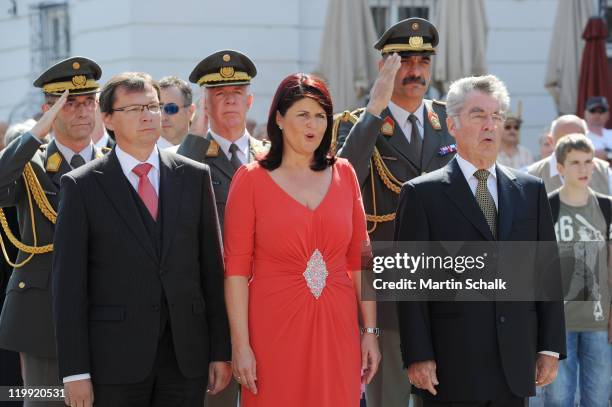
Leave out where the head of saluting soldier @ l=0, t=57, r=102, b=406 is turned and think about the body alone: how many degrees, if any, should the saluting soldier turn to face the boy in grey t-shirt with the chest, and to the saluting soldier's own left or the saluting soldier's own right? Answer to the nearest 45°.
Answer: approximately 45° to the saluting soldier's own left

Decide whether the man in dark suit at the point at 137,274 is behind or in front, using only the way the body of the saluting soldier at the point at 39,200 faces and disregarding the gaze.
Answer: in front

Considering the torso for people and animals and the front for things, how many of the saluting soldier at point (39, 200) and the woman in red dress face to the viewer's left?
0

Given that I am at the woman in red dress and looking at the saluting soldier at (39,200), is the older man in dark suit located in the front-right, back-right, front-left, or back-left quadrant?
back-right

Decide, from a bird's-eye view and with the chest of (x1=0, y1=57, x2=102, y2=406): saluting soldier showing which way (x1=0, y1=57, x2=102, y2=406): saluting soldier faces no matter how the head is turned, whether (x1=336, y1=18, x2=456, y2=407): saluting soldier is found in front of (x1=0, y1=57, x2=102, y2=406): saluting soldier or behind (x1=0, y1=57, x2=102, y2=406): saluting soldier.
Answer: in front

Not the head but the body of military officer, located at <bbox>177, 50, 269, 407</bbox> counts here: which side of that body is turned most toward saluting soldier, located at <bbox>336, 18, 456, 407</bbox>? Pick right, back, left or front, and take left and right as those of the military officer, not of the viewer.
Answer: left

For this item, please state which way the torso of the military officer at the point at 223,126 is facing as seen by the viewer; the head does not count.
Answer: toward the camera

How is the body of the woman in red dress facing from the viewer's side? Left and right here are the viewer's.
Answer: facing the viewer and to the right of the viewer

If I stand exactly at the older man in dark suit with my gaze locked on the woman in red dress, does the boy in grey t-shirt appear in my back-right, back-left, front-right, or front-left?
back-right

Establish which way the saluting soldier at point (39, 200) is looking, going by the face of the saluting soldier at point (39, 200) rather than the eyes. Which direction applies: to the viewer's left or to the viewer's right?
to the viewer's right

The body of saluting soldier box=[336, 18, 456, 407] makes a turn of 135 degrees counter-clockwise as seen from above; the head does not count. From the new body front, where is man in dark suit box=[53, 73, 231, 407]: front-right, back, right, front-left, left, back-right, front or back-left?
back-left

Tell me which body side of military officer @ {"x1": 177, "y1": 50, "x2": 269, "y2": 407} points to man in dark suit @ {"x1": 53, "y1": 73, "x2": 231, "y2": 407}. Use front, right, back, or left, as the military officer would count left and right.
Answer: front

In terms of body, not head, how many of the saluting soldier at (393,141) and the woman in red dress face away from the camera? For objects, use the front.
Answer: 0
